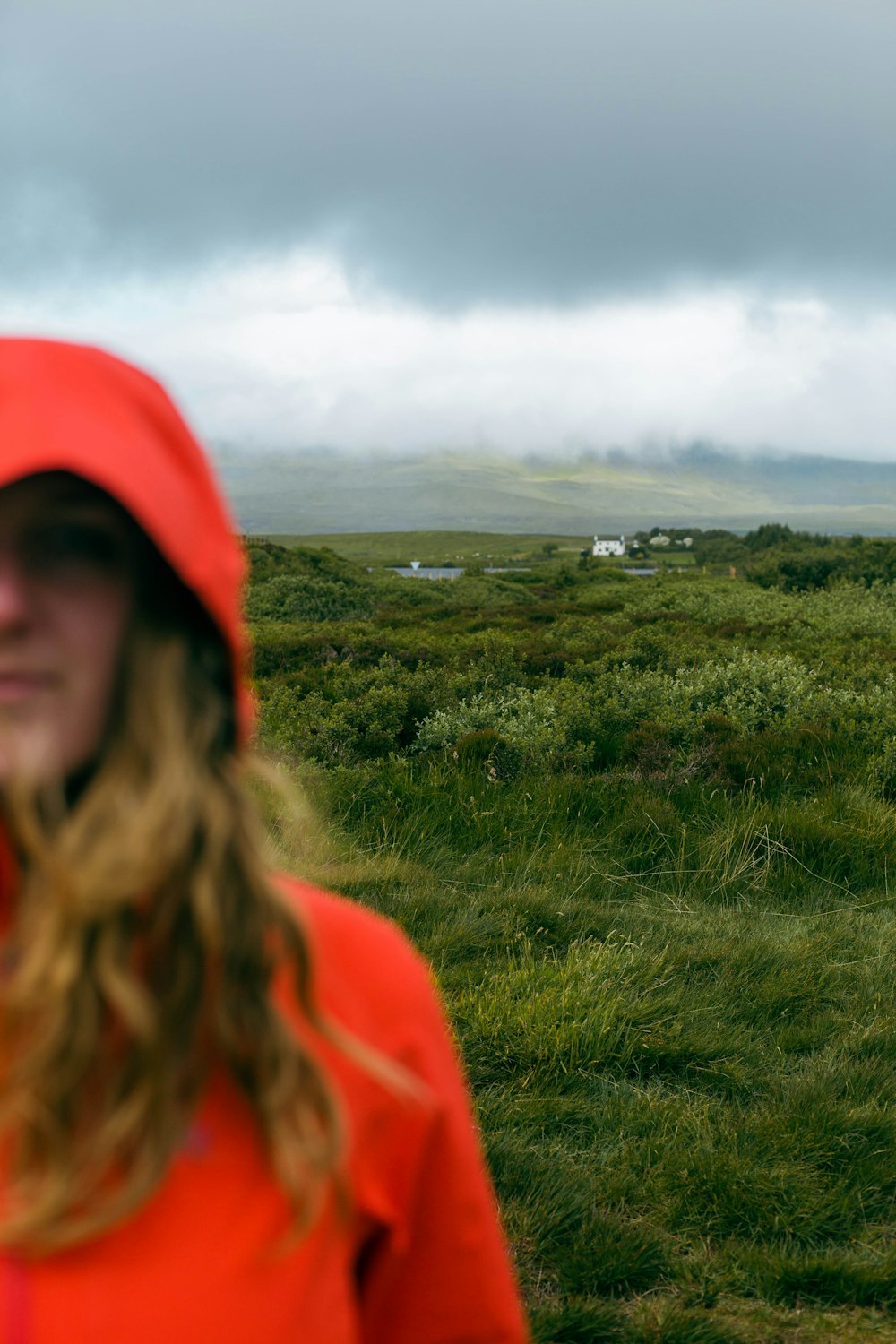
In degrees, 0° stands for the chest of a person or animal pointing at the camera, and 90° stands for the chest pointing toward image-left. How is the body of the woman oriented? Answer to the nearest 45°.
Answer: approximately 0°
